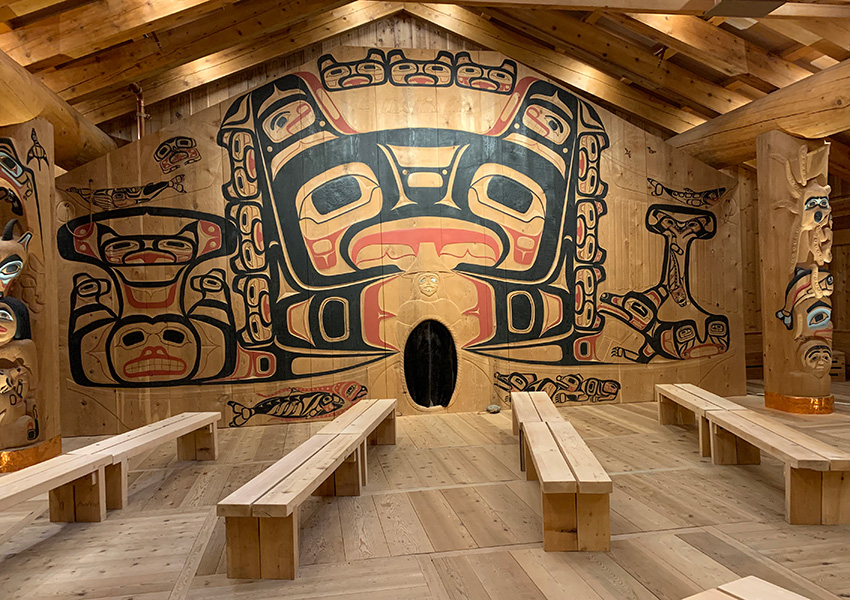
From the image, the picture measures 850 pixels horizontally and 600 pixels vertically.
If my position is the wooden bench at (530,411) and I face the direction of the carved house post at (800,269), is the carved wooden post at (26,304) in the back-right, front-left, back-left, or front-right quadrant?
back-left

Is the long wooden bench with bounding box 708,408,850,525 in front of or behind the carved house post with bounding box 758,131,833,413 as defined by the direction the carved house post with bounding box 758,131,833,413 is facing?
in front

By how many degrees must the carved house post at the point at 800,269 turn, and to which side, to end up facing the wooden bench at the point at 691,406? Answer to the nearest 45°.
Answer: approximately 90° to its right
